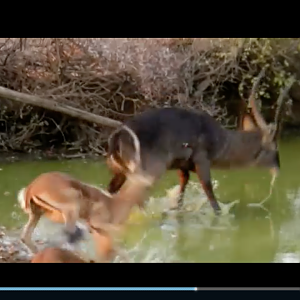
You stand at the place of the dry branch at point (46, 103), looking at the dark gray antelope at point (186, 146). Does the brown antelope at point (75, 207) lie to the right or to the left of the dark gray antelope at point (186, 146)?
right

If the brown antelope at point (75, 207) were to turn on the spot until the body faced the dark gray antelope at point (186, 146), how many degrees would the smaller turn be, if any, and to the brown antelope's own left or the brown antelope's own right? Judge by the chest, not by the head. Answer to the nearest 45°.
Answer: approximately 45° to the brown antelope's own left

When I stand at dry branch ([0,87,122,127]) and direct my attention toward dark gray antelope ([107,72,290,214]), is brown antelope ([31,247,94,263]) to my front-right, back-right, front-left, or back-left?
front-right

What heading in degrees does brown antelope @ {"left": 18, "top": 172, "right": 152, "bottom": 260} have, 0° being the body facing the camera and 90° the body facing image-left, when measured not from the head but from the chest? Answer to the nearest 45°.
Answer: approximately 270°

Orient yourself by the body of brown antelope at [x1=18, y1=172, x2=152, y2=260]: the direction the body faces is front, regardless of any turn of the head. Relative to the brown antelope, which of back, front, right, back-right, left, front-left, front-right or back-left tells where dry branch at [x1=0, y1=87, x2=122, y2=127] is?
left

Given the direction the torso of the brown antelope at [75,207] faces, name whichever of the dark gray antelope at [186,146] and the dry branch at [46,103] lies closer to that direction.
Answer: the dark gray antelope
